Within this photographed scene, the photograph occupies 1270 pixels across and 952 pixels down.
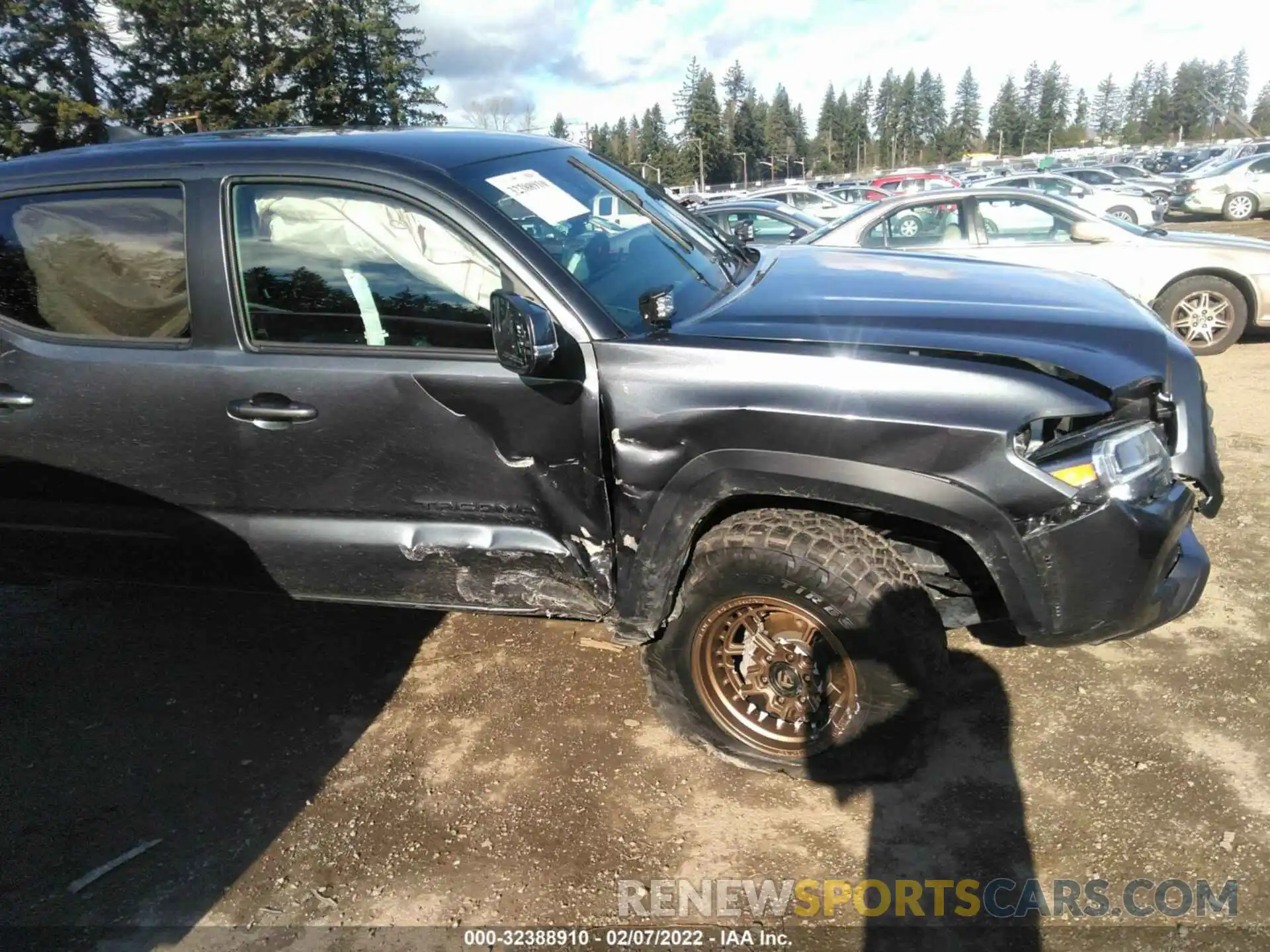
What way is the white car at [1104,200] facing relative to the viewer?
to the viewer's right

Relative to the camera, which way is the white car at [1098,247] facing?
to the viewer's right

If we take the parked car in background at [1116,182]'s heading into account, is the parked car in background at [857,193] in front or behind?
behind

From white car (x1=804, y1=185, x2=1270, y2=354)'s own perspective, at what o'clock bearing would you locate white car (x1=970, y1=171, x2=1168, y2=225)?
white car (x1=970, y1=171, x2=1168, y2=225) is roughly at 9 o'clock from white car (x1=804, y1=185, x2=1270, y2=354).

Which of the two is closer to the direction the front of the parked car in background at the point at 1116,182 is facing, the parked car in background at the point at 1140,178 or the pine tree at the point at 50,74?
the parked car in background

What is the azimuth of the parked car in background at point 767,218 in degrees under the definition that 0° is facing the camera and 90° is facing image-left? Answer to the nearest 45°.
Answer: approximately 270°

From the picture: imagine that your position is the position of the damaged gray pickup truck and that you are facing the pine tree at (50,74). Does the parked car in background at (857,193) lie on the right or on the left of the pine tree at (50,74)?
right

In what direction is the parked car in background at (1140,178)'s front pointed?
to the viewer's right

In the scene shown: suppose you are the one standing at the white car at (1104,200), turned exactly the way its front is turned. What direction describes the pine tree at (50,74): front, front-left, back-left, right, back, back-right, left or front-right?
back

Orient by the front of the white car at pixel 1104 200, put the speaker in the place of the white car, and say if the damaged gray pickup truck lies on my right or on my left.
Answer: on my right
